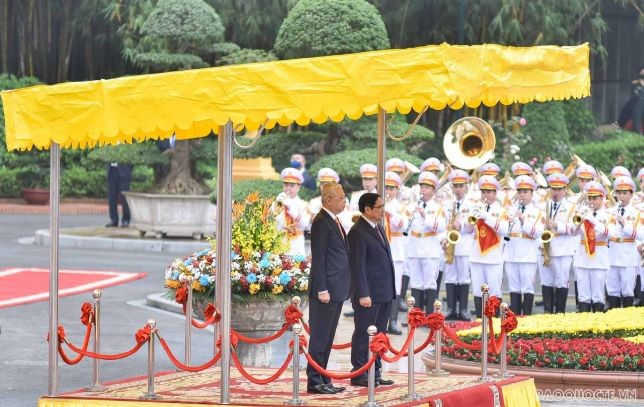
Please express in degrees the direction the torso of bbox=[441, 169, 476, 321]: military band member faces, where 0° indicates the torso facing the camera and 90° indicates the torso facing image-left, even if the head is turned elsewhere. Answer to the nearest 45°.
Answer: approximately 0°

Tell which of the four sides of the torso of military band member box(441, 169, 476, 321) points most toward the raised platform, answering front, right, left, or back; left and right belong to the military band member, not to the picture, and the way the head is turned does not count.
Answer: front

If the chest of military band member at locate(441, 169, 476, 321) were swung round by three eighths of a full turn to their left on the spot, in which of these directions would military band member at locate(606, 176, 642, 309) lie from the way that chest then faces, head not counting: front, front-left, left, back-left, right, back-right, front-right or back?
front-right

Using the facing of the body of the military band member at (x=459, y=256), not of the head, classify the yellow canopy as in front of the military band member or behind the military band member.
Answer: in front
